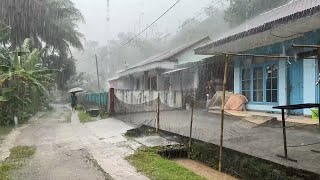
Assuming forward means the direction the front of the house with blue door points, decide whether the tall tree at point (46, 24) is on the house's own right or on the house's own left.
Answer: on the house's own right

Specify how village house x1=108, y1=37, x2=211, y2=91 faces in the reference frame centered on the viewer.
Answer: facing the viewer and to the left of the viewer

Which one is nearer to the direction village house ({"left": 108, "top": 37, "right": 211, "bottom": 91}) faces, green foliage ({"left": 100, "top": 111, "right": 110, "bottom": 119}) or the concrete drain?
the green foliage

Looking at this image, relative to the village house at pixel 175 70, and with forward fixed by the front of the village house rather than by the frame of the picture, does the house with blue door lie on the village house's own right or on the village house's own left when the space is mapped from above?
on the village house's own left

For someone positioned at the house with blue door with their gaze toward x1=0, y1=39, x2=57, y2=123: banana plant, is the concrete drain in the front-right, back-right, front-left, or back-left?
front-left

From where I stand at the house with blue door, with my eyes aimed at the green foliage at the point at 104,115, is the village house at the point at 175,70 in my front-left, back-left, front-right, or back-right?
front-right

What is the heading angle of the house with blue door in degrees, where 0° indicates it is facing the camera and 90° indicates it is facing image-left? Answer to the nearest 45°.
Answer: approximately 45°

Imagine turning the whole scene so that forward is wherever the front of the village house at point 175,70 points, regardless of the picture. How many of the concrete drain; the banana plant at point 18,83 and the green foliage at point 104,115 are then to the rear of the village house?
0

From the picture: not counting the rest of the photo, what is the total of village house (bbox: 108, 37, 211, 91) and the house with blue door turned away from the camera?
0

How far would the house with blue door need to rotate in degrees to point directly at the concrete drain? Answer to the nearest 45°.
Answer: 0° — it already faces it

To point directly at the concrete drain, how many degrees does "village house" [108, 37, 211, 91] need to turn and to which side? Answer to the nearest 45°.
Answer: approximately 45° to its left

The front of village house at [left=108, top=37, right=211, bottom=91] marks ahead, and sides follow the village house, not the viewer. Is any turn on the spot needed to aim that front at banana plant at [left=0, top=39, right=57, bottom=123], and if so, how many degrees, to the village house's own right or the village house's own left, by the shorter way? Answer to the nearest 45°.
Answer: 0° — it already faces it

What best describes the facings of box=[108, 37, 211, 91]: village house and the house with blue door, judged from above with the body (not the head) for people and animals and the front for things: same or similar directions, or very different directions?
same or similar directions
